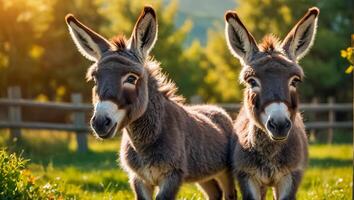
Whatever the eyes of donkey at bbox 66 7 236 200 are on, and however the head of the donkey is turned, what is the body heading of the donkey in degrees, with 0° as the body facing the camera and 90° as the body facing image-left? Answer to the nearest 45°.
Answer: approximately 45°

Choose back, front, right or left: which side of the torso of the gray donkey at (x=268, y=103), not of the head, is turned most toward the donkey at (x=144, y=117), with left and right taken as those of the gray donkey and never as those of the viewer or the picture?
right

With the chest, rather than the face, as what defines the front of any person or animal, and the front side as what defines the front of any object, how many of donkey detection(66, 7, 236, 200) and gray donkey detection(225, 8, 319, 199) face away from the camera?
0

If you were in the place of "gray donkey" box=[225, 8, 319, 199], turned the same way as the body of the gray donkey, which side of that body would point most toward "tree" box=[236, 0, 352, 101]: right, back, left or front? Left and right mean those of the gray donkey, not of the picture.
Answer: back

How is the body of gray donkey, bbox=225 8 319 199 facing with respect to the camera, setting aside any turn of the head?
toward the camera

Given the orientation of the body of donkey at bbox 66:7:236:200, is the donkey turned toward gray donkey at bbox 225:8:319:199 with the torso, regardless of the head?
no

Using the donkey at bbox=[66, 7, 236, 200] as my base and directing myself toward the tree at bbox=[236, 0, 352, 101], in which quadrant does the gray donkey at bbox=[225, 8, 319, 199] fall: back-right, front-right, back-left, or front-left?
front-right

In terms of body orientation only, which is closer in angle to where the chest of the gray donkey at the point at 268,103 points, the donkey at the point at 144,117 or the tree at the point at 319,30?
the donkey

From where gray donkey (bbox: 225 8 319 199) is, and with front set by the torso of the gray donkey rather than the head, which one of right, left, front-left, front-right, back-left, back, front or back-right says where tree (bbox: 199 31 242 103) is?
back
